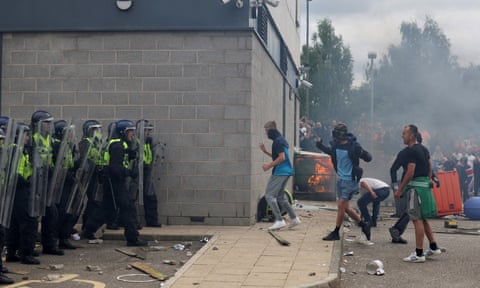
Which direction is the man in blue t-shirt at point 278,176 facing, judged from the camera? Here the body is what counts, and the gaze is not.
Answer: to the viewer's left

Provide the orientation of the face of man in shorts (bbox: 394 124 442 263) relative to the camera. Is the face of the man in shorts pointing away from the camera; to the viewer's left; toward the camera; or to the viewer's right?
to the viewer's left

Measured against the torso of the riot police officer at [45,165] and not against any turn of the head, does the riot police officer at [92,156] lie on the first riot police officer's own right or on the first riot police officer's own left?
on the first riot police officer's own left

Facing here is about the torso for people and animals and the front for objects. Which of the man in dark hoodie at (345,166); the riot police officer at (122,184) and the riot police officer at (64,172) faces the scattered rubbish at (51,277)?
the man in dark hoodie

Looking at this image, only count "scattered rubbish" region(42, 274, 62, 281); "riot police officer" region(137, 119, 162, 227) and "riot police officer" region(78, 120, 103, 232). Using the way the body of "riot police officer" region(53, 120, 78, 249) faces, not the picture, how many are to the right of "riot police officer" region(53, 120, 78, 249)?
1

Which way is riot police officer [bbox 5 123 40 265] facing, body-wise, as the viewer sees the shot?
to the viewer's right

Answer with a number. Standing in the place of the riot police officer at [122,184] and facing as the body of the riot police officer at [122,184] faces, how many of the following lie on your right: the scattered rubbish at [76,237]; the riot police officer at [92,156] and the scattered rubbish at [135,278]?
1

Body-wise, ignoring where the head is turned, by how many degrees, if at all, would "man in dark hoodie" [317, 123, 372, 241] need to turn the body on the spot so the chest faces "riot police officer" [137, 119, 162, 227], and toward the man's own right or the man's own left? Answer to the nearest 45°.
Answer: approximately 45° to the man's own right

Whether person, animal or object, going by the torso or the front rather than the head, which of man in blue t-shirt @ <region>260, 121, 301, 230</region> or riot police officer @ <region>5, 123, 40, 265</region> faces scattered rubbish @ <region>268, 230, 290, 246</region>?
the riot police officer

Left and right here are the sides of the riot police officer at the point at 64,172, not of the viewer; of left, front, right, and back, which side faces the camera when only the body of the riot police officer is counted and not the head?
right
